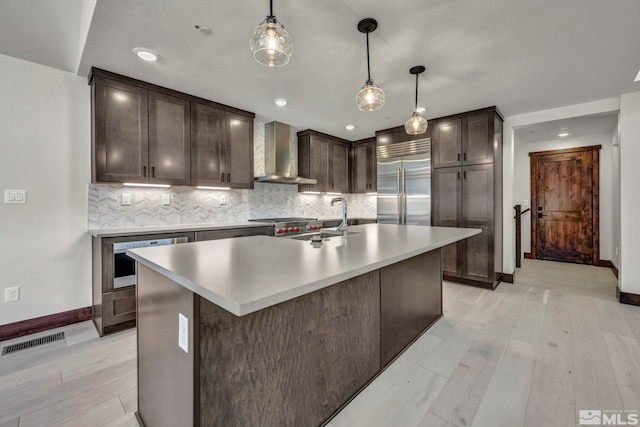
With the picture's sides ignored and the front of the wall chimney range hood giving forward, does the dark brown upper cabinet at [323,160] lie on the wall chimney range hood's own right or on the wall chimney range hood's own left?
on the wall chimney range hood's own left

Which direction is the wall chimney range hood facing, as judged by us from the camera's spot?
facing the viewer and to the right of the viewer

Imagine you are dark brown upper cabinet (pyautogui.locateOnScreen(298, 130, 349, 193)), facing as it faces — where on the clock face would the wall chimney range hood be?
The wall chimney range hood is roughly at 3 o'clock from the dark brown upper cabinet.

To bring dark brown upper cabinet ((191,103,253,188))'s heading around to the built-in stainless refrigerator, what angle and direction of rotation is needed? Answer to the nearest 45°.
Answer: approximately 45° to its left

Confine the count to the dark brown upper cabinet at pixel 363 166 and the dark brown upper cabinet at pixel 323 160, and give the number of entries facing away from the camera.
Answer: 0

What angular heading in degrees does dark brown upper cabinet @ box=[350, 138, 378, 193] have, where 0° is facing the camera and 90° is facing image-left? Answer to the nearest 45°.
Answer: approximately 45°

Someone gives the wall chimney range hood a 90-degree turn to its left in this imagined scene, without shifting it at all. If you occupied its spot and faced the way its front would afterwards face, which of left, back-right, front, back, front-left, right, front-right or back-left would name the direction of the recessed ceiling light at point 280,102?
back-right

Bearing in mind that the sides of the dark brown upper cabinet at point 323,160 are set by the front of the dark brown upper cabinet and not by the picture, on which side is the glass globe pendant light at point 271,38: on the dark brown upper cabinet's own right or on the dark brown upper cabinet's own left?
on the dark brown upper cabinet's own right

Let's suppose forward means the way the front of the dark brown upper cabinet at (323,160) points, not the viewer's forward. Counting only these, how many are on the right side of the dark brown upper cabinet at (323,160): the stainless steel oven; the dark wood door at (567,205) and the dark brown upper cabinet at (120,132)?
2

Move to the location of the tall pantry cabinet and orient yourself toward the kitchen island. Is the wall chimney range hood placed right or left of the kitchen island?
right

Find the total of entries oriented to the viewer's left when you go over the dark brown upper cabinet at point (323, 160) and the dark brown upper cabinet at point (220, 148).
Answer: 0
